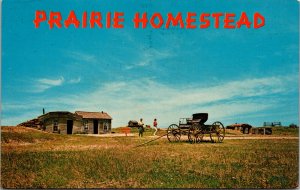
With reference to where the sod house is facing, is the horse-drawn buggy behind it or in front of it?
in front

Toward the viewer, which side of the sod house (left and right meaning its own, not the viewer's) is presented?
front
